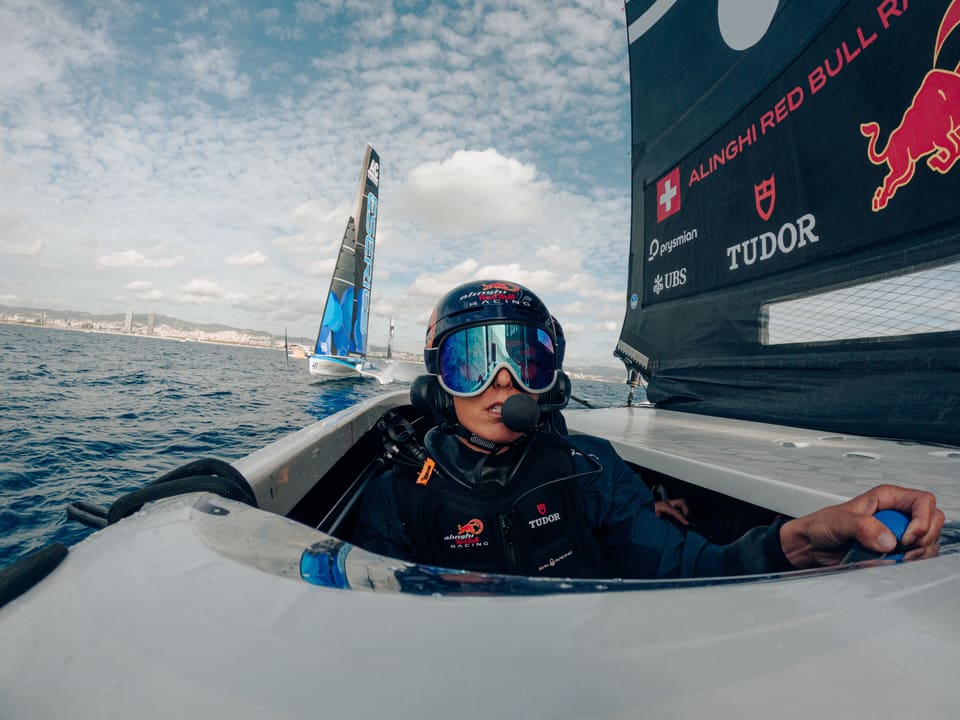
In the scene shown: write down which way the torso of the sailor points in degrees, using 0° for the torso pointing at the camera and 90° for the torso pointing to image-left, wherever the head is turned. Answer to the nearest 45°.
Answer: approximately 0°

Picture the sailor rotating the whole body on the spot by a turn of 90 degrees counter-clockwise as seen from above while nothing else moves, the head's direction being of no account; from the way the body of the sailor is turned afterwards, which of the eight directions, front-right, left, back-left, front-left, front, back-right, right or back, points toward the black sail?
front-left

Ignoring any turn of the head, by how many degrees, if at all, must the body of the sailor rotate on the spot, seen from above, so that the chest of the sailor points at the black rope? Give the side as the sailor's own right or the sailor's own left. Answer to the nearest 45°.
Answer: approximately 45° to the sailor's own right
